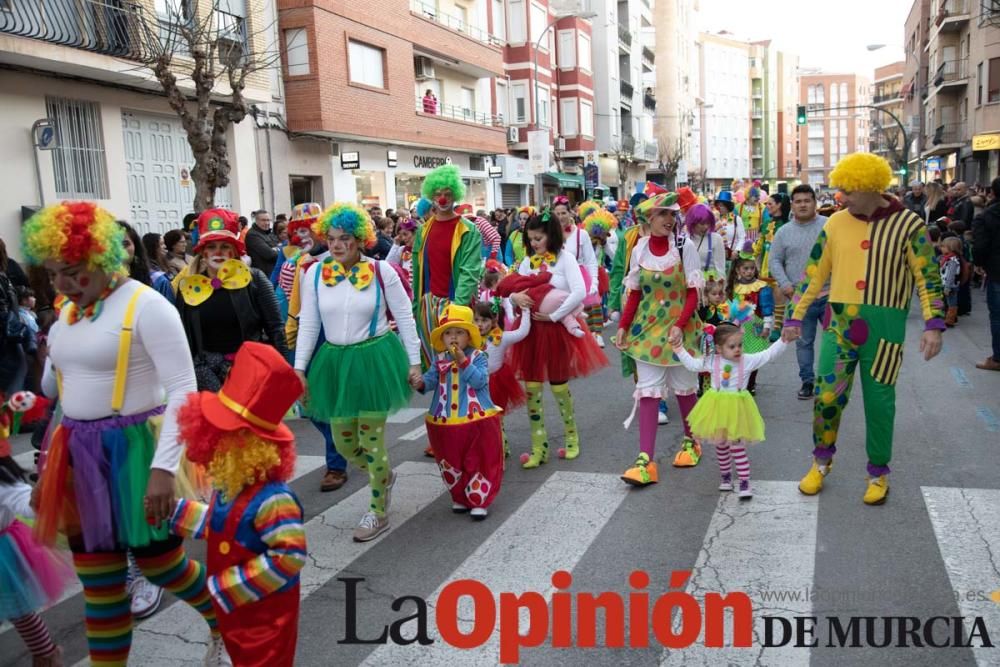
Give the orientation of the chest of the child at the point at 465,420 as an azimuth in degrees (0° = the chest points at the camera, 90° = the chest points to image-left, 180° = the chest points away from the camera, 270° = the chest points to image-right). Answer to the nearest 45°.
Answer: approximately 0°

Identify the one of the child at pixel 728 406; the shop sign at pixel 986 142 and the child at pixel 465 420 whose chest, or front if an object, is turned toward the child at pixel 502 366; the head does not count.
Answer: the shop sign

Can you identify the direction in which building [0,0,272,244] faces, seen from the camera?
facing the viewer and to the right of the viewer

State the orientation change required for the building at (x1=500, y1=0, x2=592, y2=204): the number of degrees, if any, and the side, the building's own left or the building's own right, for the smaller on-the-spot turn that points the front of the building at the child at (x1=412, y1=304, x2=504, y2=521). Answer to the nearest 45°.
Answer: approximately 45° to the building's own right

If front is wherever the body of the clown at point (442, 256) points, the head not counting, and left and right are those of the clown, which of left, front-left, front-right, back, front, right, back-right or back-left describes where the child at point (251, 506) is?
front

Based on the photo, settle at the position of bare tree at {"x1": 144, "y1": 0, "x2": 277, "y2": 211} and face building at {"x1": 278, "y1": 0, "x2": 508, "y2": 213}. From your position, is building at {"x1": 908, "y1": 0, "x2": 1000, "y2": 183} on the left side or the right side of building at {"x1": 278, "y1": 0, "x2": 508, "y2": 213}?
right

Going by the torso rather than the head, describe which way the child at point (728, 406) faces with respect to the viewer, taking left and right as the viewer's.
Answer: facing the viewer

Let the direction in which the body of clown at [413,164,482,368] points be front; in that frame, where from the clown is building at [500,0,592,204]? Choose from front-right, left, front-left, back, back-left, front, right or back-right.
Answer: back

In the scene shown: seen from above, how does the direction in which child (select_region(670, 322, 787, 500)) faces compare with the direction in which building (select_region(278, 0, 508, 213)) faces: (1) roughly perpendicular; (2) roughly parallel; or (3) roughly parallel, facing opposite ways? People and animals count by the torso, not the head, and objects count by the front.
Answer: roughly perpendicular

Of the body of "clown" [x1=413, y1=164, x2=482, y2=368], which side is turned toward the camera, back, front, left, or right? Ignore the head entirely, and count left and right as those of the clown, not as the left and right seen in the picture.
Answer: front

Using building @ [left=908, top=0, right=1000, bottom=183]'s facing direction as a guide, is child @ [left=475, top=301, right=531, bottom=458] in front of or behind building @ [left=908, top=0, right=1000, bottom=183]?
in front

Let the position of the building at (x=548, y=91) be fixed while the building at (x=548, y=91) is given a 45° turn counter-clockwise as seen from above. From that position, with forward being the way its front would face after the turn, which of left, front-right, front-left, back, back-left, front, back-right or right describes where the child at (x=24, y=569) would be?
right
